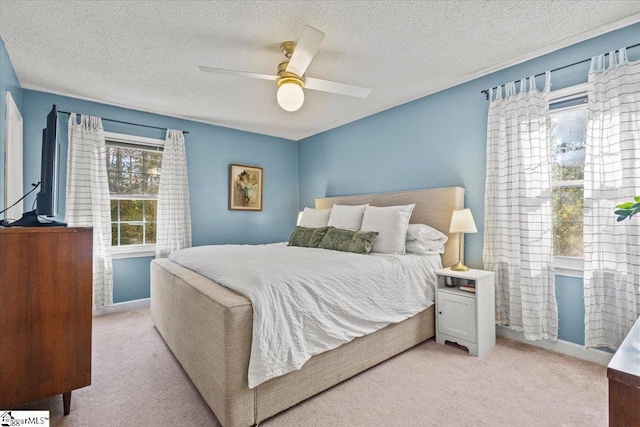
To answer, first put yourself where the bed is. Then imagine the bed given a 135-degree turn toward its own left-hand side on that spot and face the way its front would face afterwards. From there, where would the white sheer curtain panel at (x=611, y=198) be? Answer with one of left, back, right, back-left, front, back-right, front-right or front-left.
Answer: front

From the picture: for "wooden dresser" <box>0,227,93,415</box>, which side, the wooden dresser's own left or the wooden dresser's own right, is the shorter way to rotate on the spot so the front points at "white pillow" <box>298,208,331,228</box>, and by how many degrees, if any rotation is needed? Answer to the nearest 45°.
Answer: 0° — it already faces it

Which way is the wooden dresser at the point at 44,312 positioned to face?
to the viewer's right

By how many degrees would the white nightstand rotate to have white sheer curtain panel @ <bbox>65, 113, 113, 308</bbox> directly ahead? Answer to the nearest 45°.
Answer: approximately 45° to its right

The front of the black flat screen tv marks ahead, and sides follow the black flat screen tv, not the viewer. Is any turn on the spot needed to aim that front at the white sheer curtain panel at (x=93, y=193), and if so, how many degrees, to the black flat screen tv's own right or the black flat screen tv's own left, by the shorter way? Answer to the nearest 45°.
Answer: approximately 90° to the black flat screen tv's own left

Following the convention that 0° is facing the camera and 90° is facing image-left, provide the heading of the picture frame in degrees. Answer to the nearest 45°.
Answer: approximately 315°

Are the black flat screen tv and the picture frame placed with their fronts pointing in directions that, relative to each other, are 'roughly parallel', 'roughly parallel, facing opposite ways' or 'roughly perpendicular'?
roughly perpendicular

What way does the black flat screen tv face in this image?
to the viewer's right

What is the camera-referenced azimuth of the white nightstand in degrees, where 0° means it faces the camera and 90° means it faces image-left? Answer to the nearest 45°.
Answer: approximately 45°

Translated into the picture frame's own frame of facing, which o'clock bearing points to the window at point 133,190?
The window is roughly at 4 o'clock from the picture frame.

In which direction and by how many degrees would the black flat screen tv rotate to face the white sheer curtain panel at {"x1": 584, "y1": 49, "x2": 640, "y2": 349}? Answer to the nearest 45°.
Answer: approximately 45° to its right
